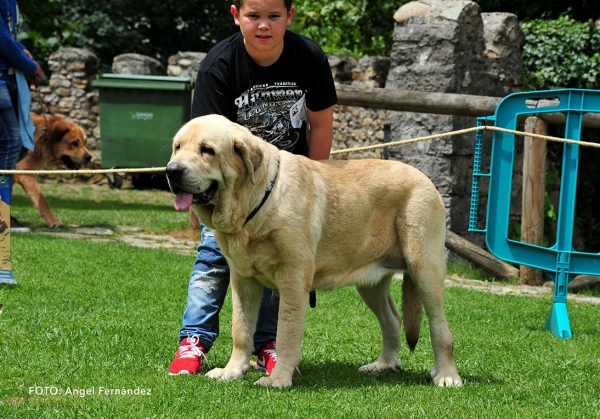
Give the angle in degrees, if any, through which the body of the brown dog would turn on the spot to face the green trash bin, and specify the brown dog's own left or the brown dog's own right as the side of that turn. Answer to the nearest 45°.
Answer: approximately 45° to the brown dog's own left

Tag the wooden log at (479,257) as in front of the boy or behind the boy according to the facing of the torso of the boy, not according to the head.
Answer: behind

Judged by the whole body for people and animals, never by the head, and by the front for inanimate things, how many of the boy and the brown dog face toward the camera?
1

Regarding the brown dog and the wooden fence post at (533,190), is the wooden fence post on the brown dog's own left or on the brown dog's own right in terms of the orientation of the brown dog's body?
on the brown dog's own right

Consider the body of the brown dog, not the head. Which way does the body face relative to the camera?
to the viewer's right

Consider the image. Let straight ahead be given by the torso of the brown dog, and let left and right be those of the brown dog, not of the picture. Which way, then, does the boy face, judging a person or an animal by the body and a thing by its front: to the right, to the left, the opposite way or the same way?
to the right

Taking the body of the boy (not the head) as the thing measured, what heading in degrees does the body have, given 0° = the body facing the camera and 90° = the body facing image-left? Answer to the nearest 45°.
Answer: approximately 0°

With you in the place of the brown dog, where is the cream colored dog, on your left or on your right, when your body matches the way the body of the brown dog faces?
on your right
